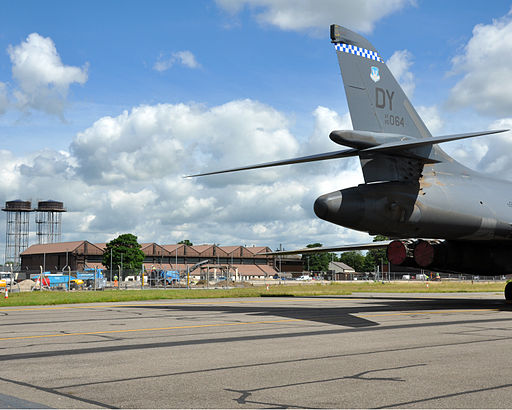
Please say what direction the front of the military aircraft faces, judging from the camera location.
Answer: facing away from the viewer and to the right of the viewer
